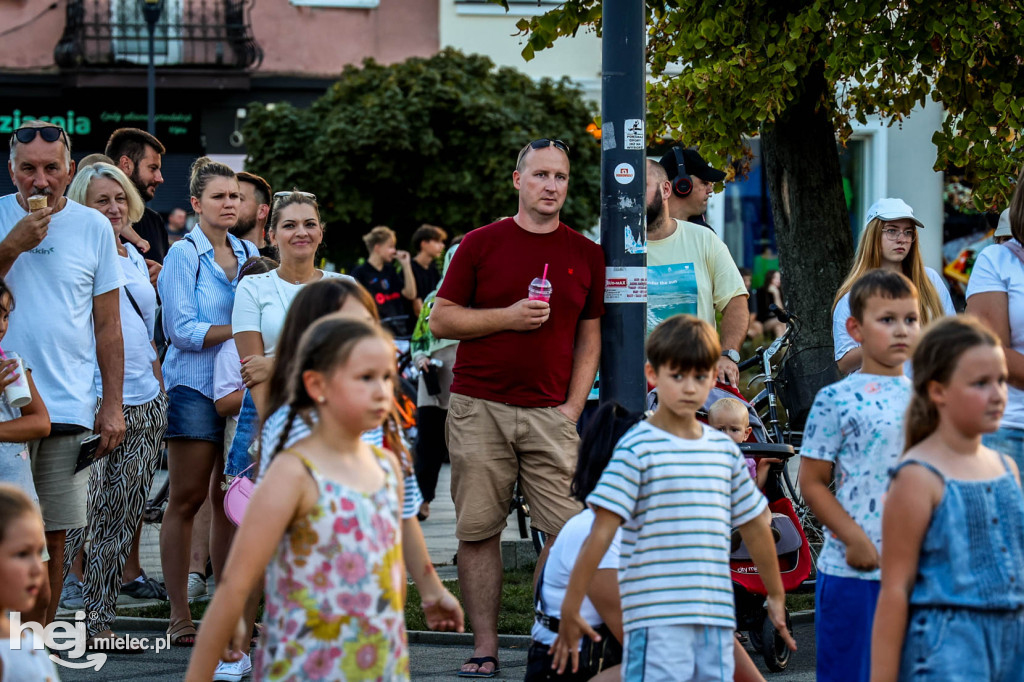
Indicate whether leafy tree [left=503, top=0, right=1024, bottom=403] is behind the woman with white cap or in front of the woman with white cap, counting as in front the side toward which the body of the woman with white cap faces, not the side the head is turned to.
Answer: behind

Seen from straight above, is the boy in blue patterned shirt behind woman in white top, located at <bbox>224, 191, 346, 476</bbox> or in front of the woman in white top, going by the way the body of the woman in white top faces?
in front

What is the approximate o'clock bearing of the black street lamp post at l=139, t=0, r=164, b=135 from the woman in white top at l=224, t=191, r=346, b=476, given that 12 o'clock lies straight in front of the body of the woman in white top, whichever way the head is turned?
The black street lamp post is roughly at 6 o'clock from the woman in white top.

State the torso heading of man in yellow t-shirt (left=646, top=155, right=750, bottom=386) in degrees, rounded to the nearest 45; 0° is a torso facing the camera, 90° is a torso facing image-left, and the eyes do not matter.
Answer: approximately 45°

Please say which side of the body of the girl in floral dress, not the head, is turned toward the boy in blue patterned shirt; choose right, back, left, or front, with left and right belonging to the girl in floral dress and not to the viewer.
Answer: left

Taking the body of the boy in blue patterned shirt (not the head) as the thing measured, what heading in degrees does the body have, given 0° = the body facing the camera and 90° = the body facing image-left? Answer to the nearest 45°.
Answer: approximately 315°
